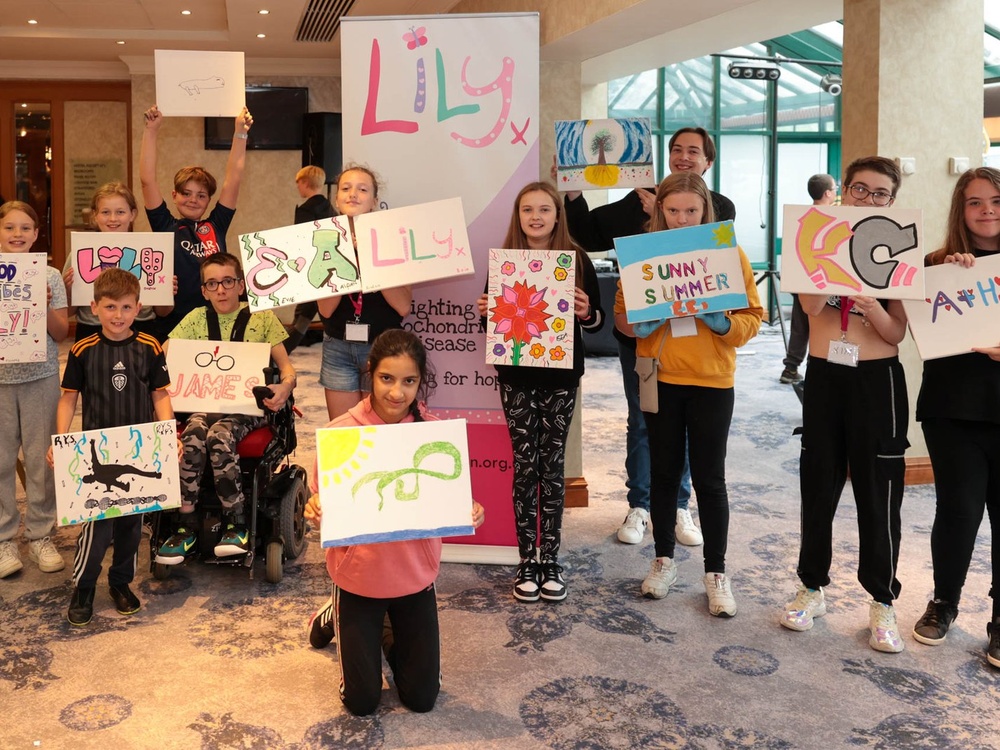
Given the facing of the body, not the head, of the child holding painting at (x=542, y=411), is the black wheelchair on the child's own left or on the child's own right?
on the child's own right

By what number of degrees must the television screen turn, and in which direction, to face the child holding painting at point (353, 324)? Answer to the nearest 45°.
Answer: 0° — it already faces them

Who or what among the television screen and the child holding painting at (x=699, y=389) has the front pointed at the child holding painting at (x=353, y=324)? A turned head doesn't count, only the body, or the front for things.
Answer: the television screen

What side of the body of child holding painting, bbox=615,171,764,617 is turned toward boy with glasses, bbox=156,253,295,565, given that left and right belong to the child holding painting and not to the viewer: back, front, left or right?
right

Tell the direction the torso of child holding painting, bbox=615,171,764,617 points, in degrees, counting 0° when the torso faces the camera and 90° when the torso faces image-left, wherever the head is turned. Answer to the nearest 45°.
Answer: approximately 0°

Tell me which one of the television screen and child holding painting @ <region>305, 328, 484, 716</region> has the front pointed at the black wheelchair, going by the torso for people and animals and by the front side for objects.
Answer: the television screen

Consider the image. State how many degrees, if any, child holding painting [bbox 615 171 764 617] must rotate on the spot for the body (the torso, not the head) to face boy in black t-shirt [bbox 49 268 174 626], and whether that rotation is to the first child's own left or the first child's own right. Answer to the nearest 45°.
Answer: approximately 90° to the first child's own right

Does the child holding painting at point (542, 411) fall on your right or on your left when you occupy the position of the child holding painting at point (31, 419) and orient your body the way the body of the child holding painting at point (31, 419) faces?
on your left

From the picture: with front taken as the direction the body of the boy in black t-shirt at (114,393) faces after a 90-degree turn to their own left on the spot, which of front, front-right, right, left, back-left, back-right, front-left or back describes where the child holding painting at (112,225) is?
left

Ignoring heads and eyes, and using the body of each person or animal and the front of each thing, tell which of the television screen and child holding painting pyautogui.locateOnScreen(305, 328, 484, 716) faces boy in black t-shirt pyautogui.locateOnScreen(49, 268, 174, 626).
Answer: the television screen
